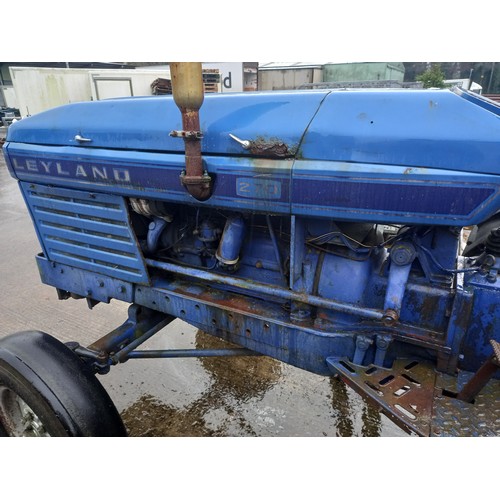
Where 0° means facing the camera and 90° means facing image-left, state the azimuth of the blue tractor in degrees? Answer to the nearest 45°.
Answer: approximately 90°
